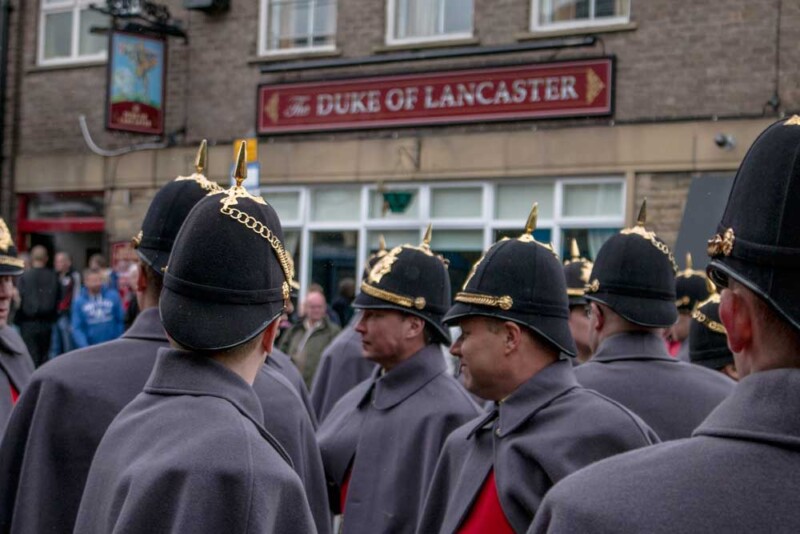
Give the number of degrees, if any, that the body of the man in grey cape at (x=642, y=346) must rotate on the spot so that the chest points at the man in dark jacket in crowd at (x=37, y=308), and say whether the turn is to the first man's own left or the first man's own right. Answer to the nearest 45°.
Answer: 0° — they already face them

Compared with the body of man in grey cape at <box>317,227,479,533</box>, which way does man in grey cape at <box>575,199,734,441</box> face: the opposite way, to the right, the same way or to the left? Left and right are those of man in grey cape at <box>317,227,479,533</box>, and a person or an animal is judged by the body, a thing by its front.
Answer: to the right

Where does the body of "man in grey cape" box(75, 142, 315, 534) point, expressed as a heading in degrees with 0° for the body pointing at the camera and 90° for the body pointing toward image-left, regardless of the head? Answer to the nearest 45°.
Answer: approximately 225°

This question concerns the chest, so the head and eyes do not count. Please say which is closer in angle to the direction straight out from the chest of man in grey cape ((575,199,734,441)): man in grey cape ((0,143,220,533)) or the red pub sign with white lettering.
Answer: the red pub sign with white lettering

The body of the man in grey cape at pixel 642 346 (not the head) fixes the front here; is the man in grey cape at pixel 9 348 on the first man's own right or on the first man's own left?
on the first man's own left

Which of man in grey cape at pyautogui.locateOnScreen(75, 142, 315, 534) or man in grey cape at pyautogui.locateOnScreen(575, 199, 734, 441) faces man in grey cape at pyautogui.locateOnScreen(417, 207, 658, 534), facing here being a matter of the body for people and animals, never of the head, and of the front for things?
man in grey cape at pyautogui.locateOnScreen(75, 142, 315, 534)

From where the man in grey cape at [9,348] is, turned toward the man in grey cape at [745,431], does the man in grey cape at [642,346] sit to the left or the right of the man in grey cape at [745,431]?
left

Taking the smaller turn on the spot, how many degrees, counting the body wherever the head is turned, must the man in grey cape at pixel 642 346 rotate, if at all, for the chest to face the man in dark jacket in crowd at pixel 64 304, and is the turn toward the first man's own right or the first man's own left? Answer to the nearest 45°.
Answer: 0° — they already face them
